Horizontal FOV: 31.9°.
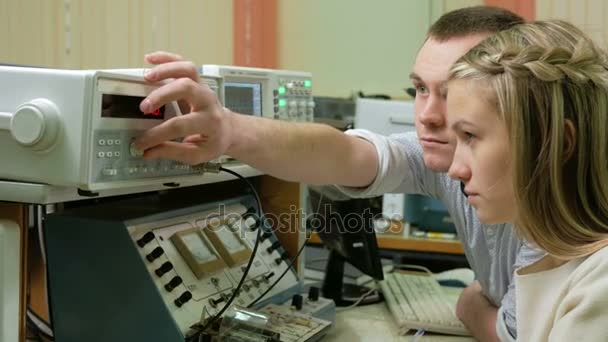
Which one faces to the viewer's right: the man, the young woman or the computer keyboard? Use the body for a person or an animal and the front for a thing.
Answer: the computer keyboard

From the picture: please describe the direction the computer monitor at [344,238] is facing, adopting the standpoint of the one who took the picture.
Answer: facing away from the viewer and to the right of the viewer

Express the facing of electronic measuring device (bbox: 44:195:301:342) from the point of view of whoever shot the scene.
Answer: facing the viewer and to the right of the viewer

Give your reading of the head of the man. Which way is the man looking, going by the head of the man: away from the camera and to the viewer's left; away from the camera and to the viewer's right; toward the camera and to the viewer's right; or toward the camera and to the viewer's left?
toward the camera and to the viewer's left

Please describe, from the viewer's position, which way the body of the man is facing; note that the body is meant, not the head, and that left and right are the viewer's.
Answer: facing the viewer and to the left of the viewer

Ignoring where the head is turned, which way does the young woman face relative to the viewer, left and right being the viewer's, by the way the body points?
facing to the left of the viewer

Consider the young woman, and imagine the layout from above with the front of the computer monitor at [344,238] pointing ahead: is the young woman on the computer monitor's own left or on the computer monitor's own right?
on the computer monitor's own right

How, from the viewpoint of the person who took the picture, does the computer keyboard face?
facing to the right of the viewer

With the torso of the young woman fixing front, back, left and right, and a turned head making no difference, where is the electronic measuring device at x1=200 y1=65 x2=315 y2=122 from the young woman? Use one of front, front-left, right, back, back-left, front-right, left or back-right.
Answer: front-right

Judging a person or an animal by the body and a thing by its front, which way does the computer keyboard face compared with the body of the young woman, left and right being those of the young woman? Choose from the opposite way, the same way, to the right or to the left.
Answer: the opposite way
